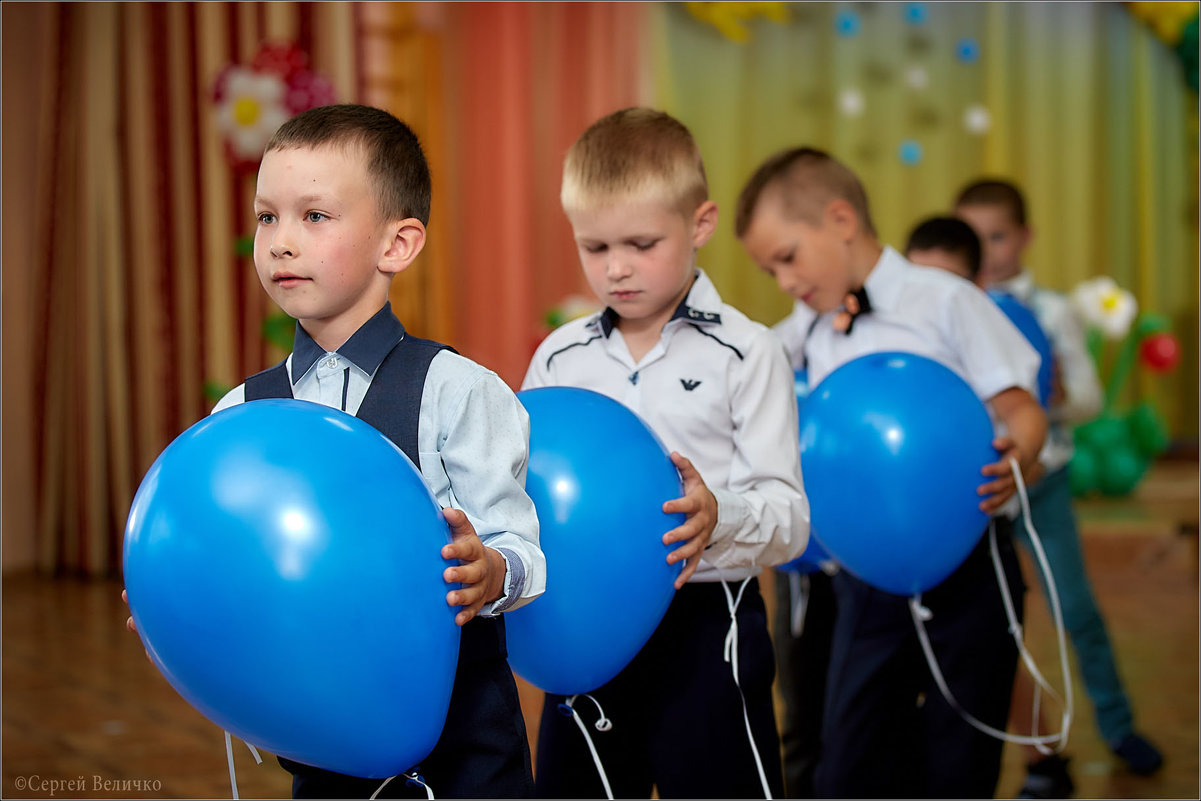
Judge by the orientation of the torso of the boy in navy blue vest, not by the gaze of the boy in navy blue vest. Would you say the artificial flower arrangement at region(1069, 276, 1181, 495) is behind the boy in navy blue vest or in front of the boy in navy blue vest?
behind

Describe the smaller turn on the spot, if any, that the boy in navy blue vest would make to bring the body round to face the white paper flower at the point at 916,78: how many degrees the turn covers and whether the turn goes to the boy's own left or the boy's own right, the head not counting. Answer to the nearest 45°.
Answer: approximately 180°

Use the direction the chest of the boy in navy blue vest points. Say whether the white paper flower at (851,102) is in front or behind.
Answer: behind

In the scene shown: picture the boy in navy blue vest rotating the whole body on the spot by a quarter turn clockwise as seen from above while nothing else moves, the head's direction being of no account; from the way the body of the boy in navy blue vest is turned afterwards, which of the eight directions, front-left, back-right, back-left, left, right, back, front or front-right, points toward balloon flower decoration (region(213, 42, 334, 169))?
front-right

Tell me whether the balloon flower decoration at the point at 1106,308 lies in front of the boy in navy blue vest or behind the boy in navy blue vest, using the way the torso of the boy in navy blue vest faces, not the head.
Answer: behind

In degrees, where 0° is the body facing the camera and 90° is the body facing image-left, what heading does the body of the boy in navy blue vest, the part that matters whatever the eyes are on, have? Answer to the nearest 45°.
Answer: approximately 45°

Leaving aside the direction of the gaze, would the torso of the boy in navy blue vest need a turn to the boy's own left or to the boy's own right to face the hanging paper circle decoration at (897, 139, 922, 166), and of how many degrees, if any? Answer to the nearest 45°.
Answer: approximately 180°

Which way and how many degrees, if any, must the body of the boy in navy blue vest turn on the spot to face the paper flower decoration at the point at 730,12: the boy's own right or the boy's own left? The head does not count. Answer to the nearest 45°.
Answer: approximately 135° to the boy's own right

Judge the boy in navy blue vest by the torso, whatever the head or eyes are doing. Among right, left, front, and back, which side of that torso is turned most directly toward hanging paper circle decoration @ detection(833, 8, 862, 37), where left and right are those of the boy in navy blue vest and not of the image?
back
